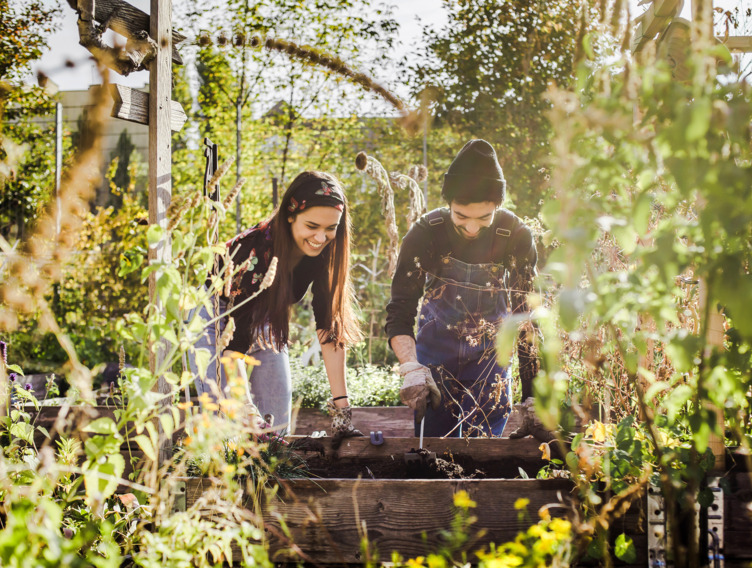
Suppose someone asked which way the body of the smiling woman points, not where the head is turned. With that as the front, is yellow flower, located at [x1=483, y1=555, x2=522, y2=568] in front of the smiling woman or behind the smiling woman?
in front

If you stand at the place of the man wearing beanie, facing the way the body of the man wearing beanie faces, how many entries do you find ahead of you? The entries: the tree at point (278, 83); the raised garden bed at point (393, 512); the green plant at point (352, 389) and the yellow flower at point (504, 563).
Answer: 2

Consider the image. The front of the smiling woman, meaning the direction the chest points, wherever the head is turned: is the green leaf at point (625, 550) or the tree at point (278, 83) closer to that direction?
the green leaf

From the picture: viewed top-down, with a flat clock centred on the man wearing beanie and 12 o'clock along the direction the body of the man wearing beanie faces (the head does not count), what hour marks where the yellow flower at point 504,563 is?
The yellow flower is roughly at 12 o'clock from the man wearing beanie.

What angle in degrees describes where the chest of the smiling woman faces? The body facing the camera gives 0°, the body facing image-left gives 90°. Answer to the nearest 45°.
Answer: approximately 315°

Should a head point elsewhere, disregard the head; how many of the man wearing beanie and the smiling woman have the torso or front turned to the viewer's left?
0

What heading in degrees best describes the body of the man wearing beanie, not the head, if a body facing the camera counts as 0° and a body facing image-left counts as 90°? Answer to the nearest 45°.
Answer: approximately 0°

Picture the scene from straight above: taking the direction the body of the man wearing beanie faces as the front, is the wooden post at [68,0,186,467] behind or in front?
in front
